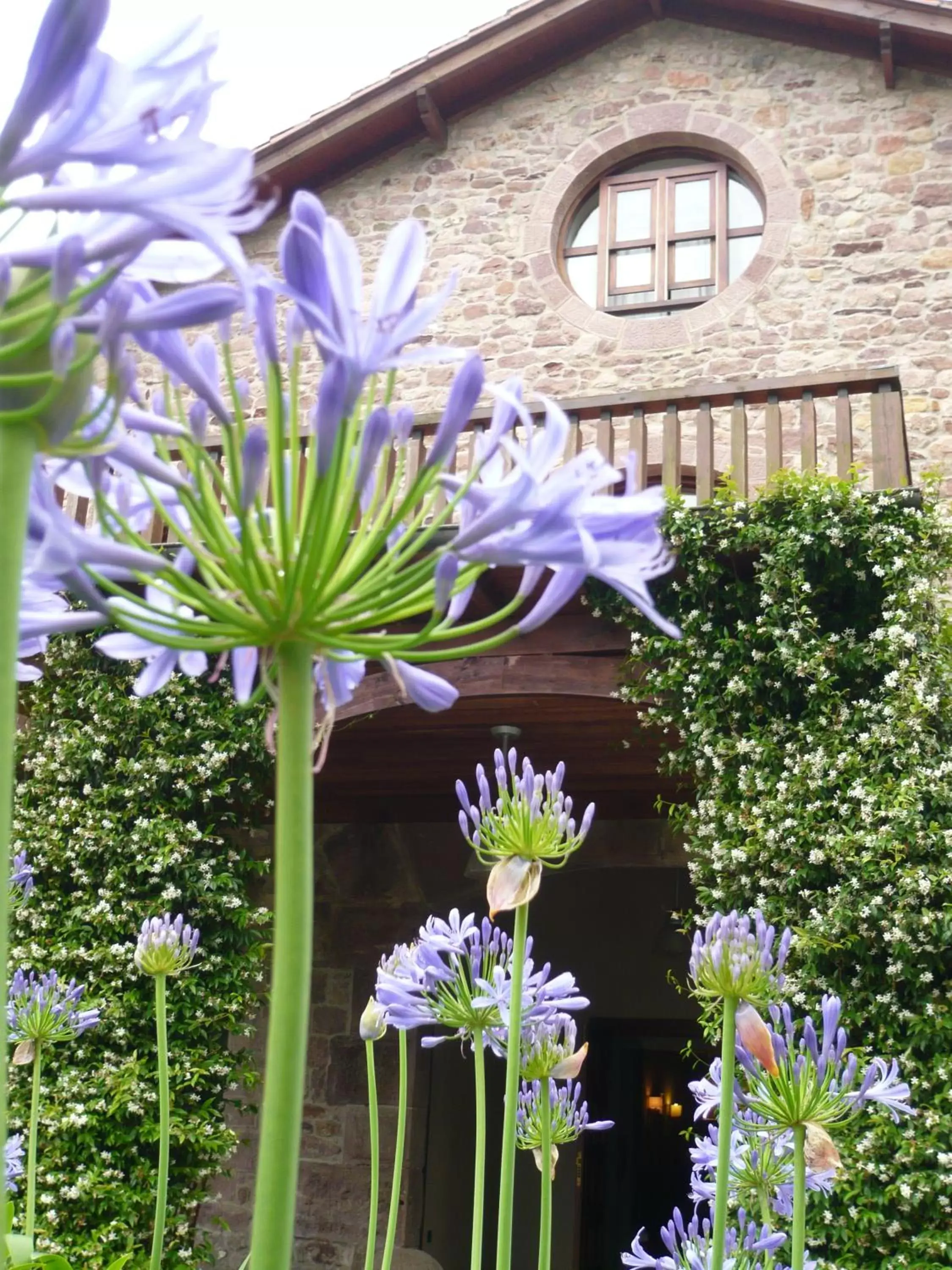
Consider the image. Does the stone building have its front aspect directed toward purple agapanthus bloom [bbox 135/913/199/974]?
yes

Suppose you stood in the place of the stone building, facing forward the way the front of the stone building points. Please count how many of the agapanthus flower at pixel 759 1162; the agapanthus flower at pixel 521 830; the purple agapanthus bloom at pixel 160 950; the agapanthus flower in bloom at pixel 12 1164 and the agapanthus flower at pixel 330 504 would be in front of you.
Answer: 5

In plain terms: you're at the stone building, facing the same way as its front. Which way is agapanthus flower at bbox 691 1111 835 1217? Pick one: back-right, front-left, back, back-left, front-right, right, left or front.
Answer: front

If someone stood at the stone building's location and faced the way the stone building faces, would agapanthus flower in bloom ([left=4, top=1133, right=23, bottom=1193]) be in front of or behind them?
in front

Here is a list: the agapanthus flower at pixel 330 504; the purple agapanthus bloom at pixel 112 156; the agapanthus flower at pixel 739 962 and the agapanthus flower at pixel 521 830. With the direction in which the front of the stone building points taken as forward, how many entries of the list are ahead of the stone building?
4

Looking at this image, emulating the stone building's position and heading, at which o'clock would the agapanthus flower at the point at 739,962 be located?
The agapanthus flower is roughly at 12 o'clock from the stone building.

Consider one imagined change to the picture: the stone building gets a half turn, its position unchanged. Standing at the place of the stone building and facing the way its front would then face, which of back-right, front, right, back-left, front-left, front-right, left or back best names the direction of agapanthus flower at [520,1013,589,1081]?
back

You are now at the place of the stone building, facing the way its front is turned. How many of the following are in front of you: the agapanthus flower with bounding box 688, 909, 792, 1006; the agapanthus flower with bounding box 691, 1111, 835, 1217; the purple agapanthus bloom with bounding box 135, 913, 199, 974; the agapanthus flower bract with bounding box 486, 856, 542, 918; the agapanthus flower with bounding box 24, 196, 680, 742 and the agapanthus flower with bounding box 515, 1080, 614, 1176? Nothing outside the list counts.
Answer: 6

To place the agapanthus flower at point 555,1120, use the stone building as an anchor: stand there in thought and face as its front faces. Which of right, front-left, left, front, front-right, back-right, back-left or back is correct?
front

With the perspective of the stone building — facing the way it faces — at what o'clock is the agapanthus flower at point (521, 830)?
The agapanthus flower is roughly at 12 o'clock from the stone building.

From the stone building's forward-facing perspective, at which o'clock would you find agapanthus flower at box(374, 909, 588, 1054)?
The agapanthus flower is roughly at 12 o'clock from the stone building.

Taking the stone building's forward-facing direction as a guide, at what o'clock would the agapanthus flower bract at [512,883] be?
The agapanthus flower bract is roughly at 12 o'clock from the stone building.

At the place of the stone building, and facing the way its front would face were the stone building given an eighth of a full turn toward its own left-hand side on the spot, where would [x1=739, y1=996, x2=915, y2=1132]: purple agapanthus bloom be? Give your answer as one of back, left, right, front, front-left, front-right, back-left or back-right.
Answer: front-right

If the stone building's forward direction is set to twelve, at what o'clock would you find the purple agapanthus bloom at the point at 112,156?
The purple agapanthus bloom is roughly at 12 o'clock from the stone building.

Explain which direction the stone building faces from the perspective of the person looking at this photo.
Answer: facing the viewer

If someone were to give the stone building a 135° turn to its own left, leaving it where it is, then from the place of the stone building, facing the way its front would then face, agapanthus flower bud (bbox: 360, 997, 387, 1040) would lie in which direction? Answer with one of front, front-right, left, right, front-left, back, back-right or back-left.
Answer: back-right
